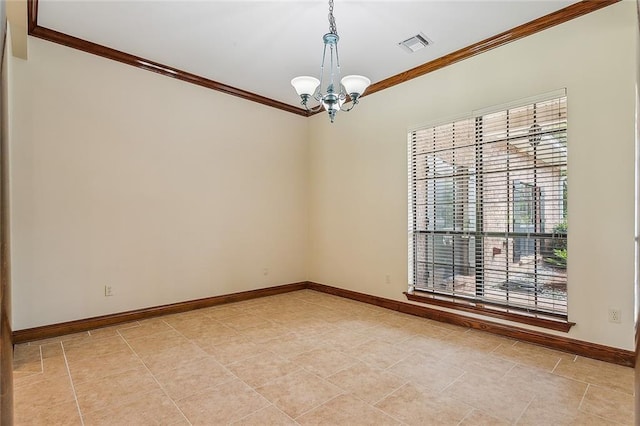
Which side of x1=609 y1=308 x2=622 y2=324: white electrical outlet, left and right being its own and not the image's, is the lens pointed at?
front

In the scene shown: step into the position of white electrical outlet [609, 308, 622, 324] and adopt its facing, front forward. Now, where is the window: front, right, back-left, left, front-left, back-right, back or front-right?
right
